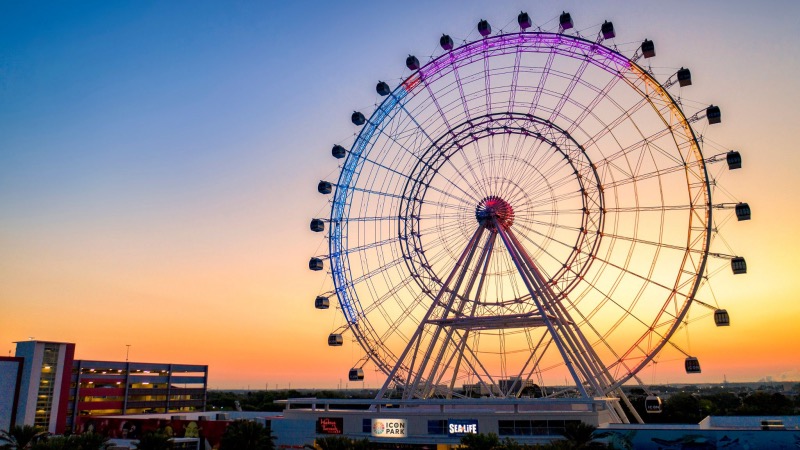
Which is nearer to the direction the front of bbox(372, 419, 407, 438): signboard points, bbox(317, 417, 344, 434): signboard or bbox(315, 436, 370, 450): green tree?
the green tree

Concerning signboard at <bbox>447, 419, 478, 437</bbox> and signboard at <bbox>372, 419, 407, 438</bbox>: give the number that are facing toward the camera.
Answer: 2

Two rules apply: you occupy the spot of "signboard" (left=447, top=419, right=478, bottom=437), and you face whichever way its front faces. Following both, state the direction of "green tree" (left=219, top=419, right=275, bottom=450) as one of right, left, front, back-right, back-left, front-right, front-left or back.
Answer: right

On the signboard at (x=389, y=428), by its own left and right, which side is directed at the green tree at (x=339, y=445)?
front

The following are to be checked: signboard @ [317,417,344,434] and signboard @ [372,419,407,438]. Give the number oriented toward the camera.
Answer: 2

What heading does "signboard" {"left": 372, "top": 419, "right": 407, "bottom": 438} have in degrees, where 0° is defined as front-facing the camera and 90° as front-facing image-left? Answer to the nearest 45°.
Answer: approximately 0°

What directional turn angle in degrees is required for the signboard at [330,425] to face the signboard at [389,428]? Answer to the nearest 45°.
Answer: approximately 45° to its left

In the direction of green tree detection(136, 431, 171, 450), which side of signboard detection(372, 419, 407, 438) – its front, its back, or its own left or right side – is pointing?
right

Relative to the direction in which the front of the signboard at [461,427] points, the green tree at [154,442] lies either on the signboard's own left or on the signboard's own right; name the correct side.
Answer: on the signboard's own right

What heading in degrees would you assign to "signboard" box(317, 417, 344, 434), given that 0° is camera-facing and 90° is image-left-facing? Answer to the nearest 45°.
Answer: approximately 0°

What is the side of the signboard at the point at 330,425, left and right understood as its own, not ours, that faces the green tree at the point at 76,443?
right

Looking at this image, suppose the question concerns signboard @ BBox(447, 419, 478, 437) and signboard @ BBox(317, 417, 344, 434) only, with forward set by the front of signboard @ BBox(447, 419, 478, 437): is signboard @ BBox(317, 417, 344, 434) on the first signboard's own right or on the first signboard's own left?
on the first signboard's own right

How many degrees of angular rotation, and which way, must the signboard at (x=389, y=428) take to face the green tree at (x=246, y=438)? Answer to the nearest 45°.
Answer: approximately 90° to its right
